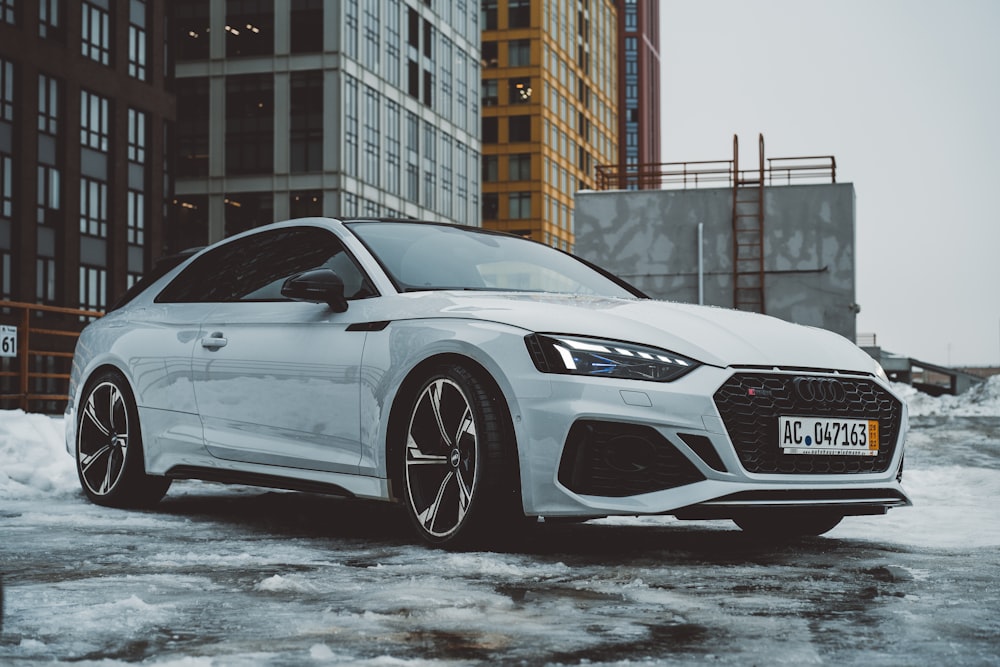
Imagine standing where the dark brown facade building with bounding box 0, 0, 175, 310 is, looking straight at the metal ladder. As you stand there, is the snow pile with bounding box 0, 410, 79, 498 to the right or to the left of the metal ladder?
right

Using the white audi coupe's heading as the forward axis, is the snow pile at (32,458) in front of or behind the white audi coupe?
behind

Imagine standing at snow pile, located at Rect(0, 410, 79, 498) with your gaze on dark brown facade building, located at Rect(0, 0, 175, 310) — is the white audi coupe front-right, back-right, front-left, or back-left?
back-right

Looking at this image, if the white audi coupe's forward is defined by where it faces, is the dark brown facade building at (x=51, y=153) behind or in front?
behind

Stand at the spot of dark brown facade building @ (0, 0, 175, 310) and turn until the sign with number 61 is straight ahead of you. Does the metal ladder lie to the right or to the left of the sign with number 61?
left

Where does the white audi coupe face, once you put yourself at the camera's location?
facing the viewer and to the right of the viewer

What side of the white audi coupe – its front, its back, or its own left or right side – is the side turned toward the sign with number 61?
back

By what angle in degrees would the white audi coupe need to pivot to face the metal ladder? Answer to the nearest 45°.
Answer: approximately 135° to its left
